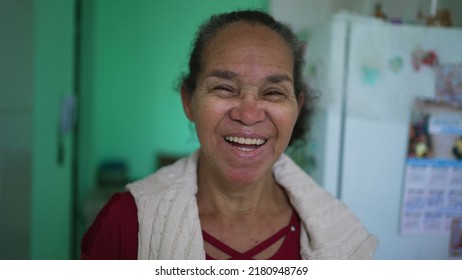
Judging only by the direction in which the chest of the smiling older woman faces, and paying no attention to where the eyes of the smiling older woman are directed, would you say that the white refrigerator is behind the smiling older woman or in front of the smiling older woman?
behind

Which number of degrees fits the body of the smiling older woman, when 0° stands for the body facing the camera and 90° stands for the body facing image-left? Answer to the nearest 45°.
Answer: approximately 0°
